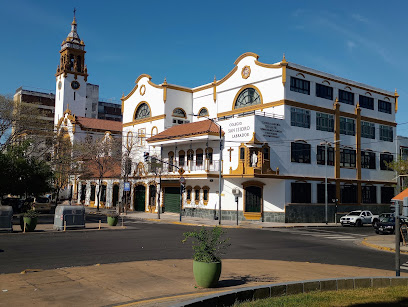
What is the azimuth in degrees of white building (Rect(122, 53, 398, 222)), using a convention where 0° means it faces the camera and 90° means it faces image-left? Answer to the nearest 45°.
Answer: approximately 45°

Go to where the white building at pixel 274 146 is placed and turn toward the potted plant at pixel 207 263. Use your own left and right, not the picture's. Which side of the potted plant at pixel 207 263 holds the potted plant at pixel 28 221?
right

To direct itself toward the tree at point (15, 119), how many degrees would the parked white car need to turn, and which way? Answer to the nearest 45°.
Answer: approximately 45° to its right
